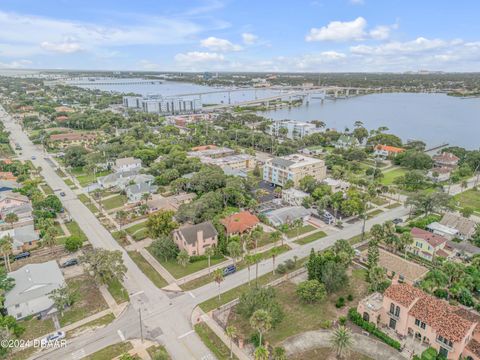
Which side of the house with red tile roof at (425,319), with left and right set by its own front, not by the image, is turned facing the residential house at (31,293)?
front

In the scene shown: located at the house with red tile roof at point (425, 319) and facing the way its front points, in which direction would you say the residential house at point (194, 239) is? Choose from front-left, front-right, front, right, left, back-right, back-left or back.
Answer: front-right

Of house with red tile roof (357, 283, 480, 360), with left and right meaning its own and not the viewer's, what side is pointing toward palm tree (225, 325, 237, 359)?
front

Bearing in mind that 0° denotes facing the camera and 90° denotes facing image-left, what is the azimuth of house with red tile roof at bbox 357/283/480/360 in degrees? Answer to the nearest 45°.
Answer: approximately 45°

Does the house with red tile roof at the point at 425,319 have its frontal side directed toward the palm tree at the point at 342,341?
yes

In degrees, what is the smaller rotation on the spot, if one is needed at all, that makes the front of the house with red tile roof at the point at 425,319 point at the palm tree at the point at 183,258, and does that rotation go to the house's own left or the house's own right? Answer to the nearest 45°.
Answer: approximately 45° to the house's own right

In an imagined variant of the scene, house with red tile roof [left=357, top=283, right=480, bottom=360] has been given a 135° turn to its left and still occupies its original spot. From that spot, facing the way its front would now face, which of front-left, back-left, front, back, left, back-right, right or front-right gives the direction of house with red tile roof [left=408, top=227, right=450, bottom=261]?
left

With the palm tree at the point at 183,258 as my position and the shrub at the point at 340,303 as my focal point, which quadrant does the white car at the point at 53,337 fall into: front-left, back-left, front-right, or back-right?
back-right

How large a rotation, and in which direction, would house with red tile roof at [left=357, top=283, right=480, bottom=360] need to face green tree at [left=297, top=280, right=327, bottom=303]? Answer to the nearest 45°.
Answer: approximately 45° to its right

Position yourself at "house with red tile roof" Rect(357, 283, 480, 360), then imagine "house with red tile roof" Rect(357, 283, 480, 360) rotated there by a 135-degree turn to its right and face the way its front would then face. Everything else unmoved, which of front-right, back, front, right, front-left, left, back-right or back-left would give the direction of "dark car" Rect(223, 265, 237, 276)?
left
